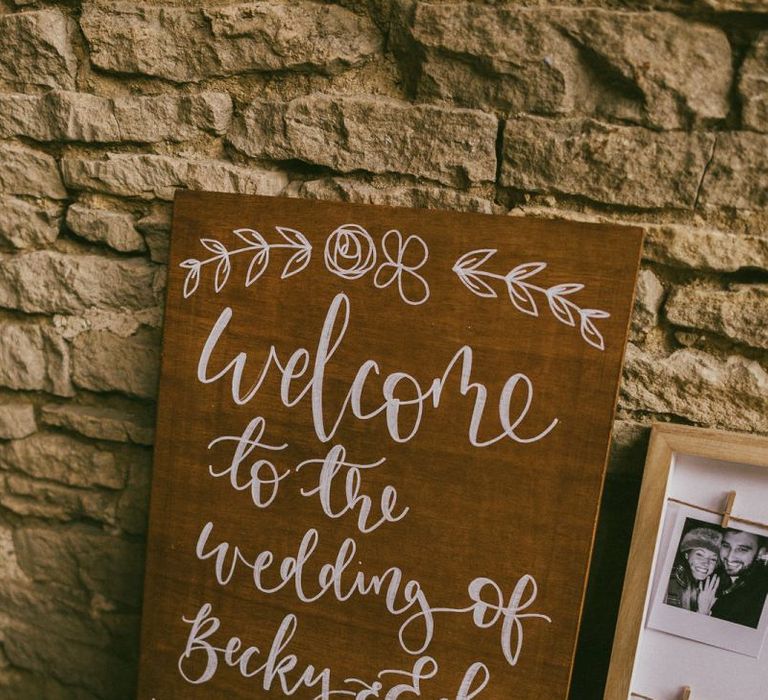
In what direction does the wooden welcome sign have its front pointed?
toward the camera

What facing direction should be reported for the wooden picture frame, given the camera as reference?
facing the viewer

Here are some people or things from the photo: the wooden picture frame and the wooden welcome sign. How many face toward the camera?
2

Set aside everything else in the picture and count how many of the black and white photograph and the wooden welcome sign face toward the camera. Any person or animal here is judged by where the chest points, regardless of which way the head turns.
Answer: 2

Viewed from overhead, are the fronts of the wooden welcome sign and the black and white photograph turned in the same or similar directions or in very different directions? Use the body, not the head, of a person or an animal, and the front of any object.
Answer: same or similar directions

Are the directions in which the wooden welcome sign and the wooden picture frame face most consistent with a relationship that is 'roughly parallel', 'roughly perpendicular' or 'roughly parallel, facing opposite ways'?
roughly parallel
